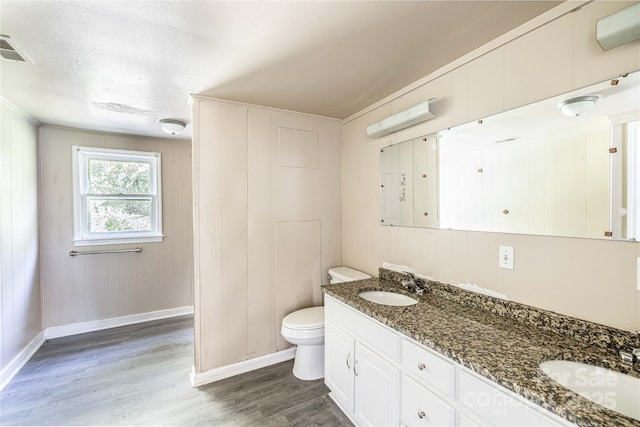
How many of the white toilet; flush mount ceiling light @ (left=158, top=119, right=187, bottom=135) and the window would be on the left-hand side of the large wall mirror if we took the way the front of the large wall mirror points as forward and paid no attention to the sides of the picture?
0

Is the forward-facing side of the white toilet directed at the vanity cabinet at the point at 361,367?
no

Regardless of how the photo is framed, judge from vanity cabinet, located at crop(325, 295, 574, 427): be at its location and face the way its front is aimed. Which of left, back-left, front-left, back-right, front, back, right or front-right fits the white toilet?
right

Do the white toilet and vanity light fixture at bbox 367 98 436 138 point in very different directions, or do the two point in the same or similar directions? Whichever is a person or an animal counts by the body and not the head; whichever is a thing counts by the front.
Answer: same or similar directions

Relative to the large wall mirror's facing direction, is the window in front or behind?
in front

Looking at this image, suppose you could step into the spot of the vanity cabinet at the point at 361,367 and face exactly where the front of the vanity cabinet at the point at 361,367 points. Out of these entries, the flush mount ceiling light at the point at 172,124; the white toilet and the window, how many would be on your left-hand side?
0

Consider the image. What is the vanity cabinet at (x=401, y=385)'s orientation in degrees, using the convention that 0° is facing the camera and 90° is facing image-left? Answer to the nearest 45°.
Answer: approximately 45°

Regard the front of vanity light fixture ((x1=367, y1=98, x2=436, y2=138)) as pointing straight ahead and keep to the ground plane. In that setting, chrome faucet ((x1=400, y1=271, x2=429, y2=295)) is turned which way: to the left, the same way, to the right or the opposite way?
the same way

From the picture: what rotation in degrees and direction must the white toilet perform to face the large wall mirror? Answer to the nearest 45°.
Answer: approximately 90° to its left

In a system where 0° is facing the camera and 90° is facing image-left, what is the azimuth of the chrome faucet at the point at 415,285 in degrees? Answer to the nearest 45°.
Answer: approximately 45°

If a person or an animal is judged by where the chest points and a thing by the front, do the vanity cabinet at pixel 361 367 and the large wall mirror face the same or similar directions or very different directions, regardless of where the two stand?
same or similar directions

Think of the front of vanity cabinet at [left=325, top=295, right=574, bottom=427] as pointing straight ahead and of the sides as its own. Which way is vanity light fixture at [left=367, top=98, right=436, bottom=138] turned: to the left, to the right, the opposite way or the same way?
the same way

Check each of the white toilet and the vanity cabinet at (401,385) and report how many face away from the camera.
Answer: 0

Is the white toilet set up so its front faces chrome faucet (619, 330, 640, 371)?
no
